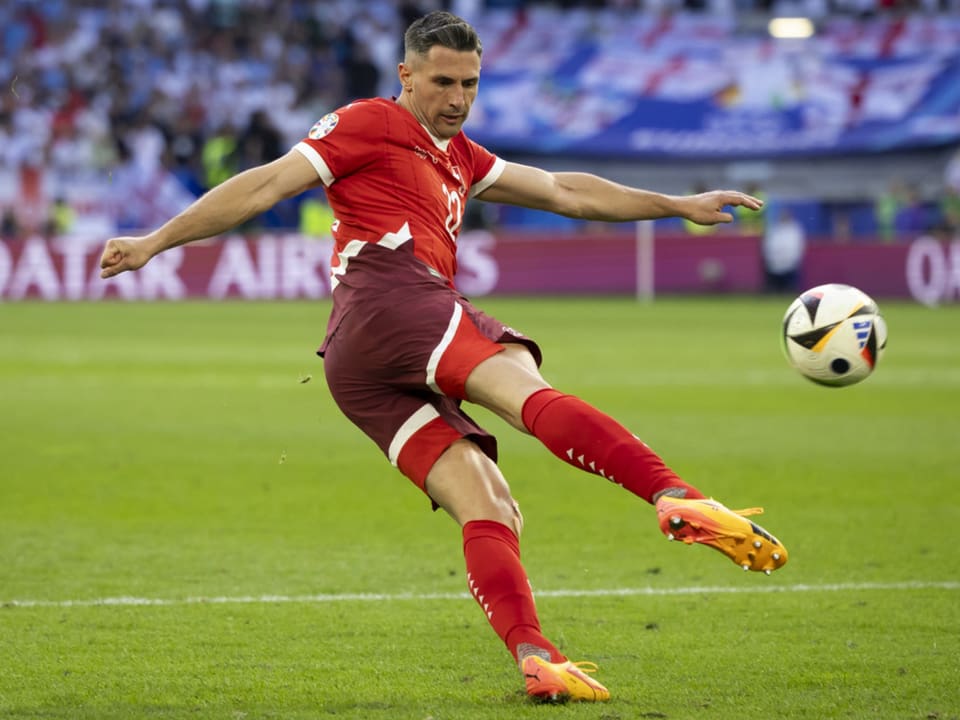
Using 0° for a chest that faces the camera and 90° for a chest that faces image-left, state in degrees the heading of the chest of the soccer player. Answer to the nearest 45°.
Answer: approximately 315°

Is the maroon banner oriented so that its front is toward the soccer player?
yes

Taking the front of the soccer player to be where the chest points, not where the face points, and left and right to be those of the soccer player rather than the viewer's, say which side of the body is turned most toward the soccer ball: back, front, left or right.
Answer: left

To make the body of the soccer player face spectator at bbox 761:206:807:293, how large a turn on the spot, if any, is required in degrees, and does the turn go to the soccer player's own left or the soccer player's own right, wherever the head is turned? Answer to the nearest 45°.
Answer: approximately 135° to the soccer player's own left

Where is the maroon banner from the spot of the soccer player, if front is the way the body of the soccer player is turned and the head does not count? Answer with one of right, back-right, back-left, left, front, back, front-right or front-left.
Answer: back-left

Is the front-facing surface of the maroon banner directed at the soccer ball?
yes

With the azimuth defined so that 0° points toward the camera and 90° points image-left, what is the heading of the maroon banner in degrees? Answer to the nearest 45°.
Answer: approximately 0°
